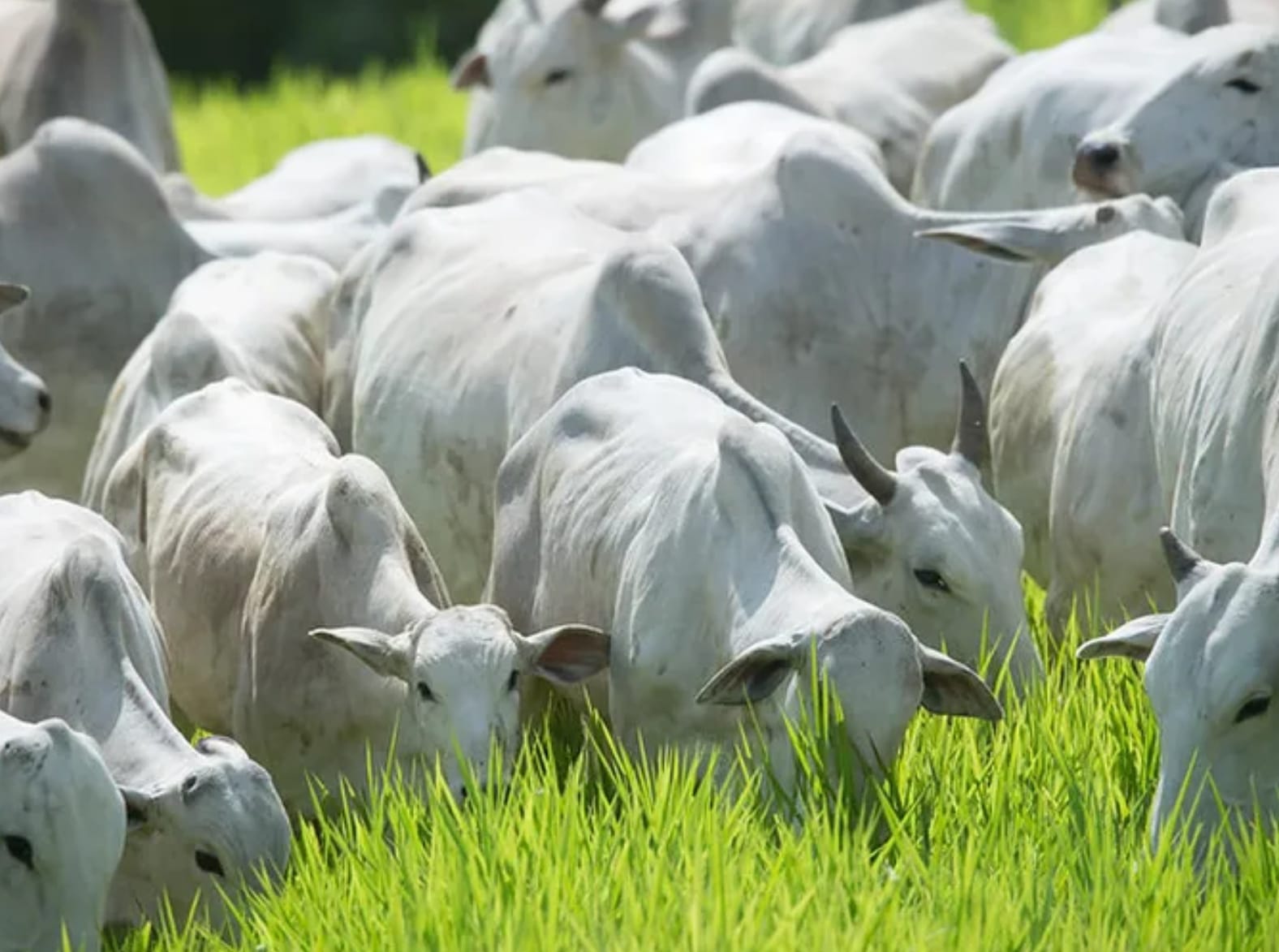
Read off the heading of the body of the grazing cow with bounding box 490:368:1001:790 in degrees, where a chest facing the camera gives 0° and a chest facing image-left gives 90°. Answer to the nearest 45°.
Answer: approximately 315°

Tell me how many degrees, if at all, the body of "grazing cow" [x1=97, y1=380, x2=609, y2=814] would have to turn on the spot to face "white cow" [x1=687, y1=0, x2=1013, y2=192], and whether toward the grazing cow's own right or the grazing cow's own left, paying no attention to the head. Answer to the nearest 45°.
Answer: approximately 90° to the grazing cow's own left

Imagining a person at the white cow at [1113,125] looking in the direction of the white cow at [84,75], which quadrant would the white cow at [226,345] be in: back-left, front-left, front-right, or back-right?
front-left

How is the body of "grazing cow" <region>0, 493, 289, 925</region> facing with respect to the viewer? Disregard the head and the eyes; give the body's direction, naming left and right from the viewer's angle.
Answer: facing the viewer and to the right of the viewer

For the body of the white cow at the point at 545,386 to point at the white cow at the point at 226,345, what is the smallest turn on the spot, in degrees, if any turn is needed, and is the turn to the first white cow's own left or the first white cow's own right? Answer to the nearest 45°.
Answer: approximately 180°

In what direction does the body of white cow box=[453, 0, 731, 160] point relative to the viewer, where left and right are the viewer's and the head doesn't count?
facing the viewer and to the left of the viewer

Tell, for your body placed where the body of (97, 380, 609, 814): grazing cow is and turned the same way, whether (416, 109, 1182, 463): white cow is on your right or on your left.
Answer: on your left

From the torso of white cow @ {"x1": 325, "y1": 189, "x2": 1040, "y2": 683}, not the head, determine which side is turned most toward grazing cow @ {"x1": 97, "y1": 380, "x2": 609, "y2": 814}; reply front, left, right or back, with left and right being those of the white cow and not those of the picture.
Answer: right
